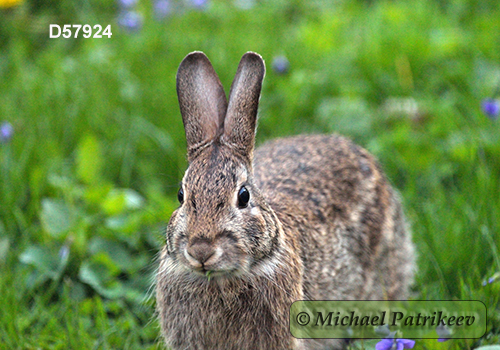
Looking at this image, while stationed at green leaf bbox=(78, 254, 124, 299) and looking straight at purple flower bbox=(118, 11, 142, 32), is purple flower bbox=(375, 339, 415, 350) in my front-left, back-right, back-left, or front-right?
back-right

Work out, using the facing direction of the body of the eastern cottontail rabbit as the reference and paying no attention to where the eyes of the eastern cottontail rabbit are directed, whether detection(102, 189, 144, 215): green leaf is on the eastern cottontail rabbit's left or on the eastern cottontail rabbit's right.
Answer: on the eastern cottontail rabbit's right

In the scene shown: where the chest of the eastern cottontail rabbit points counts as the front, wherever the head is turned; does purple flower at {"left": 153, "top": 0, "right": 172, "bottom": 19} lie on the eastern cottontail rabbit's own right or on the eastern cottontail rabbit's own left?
on the eastern cottontail rabbit's own right

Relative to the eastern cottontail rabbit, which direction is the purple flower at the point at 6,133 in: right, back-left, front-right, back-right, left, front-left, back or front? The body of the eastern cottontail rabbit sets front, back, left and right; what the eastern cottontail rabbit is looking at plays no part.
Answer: right

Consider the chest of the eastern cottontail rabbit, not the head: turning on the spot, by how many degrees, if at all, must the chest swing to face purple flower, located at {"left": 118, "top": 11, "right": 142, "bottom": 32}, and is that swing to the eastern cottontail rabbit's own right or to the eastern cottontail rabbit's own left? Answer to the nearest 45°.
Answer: approximately 135° to the eastern cottontail rabbit's own right

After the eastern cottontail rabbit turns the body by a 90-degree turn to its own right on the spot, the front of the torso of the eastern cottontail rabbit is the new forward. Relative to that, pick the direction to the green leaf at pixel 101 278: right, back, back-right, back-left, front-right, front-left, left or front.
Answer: front

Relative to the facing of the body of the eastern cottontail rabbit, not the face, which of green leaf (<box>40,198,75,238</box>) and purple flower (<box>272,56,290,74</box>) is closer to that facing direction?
the green leaf

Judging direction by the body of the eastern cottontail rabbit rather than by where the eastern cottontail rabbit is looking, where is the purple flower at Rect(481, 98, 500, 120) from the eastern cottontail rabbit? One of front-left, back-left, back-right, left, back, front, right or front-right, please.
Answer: back

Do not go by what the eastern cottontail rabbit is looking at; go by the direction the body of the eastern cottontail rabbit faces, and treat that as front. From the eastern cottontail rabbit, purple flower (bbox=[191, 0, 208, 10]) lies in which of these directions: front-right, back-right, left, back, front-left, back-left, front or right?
back-right

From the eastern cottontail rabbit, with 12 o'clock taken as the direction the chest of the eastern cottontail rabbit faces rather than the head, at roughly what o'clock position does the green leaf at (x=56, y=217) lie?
The green leaf is roughly at 3 o'clock from the eastern cottontail rabbit.

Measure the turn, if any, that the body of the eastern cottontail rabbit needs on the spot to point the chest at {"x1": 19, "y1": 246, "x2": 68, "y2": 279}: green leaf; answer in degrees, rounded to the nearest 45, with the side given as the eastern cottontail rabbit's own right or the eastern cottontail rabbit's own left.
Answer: approximately 90° to the eastern cottontail rabbit's own right

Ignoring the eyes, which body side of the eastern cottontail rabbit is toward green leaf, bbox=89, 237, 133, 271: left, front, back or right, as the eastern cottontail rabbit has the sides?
right

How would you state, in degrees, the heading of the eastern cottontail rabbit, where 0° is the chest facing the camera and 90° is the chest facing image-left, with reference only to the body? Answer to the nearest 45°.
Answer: approximately 45°
